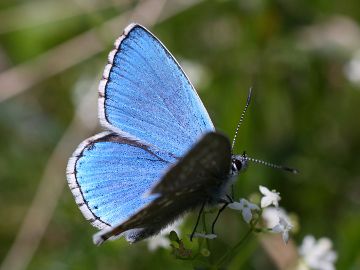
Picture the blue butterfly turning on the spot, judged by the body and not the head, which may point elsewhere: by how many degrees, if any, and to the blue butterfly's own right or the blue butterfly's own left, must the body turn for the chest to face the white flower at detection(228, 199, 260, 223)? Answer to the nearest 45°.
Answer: approximately 45° to the blue butterfly's own right

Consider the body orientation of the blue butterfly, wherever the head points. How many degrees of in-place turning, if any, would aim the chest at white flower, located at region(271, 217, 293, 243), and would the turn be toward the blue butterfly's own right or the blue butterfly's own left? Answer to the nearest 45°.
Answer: approximately 45° to the blue butterfly's own right

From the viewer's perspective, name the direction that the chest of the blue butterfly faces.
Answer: to the viewer's right
